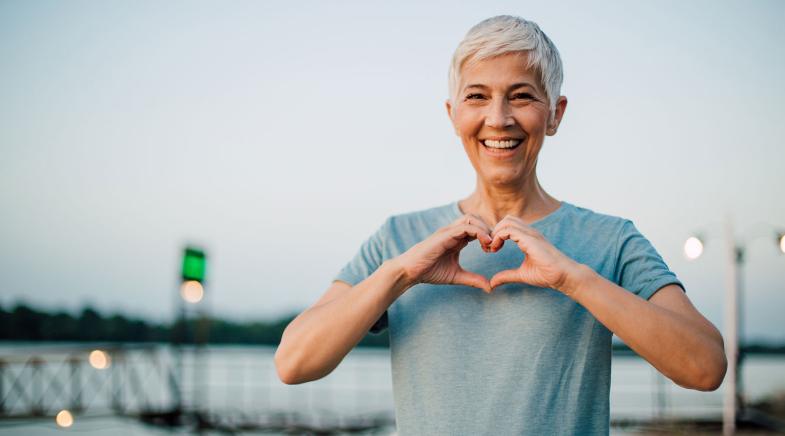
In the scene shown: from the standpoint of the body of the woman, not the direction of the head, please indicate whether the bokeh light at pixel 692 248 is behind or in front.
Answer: behind

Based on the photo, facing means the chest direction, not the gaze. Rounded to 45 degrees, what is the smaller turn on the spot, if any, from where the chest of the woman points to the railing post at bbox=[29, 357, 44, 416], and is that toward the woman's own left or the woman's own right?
approximately 135° to the woman's own right

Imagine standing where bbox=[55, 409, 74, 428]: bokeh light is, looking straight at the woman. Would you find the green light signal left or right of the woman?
left

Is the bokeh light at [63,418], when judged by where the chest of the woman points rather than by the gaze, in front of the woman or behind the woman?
behind

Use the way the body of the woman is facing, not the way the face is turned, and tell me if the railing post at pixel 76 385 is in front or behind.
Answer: behind

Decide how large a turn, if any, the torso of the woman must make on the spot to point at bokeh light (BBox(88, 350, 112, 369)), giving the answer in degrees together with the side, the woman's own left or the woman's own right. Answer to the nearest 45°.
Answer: approximately 135° to the woman's own right

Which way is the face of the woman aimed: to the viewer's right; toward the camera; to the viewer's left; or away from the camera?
toward the camera

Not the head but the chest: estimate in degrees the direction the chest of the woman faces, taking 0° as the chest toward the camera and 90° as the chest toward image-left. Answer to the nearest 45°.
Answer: approximately 0°

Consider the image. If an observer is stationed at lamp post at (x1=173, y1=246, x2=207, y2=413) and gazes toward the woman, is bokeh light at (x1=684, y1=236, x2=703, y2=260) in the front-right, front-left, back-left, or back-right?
front-left

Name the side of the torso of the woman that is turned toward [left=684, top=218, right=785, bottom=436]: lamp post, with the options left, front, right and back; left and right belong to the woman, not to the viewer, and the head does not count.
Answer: back
